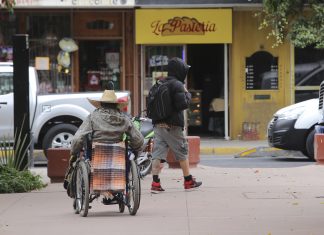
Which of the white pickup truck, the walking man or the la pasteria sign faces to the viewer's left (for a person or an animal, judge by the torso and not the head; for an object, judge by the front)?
the white pickup truck

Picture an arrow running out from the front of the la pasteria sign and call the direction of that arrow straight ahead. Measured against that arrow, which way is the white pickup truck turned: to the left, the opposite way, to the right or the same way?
to the right

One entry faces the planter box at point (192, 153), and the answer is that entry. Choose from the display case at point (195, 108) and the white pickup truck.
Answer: the display case

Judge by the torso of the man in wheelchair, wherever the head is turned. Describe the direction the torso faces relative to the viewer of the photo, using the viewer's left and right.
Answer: facing away from the viewer

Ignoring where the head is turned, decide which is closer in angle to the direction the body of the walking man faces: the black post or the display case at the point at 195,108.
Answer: the display case

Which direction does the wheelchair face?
away from the camera
